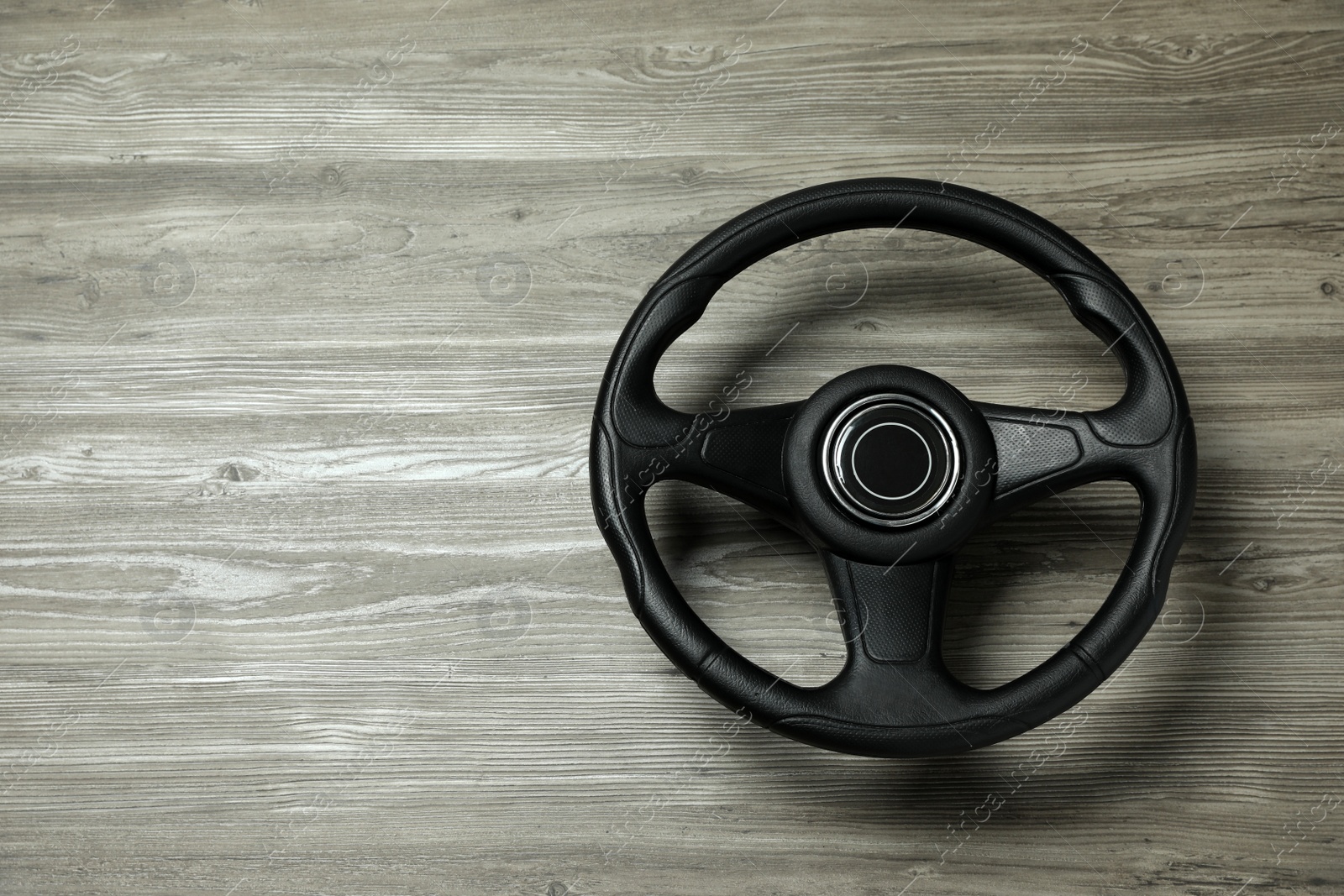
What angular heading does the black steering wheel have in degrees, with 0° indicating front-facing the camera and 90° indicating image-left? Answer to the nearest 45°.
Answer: approximately 0°
